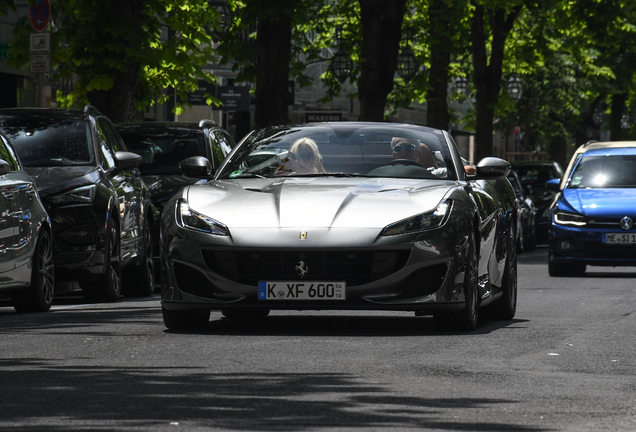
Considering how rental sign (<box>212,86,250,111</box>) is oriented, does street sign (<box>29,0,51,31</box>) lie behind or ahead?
ahead

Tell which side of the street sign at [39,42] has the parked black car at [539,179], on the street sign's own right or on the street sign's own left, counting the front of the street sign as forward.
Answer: on the street sign's own left

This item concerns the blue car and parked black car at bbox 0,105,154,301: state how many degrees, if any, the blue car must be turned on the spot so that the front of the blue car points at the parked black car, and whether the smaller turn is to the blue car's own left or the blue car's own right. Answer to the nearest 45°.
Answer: approximately 45° to the blue car's own right

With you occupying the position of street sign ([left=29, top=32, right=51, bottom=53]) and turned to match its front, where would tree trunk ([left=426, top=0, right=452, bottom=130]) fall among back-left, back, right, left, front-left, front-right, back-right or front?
back-left

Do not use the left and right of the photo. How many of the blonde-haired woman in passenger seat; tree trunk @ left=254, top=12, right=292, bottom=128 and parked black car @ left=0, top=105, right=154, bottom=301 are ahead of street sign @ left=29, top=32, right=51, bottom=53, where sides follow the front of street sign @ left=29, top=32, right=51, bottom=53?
2

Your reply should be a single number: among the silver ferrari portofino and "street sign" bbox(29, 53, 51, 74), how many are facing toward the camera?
2

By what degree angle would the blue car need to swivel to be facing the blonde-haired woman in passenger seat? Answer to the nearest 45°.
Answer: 0° — it already faces them

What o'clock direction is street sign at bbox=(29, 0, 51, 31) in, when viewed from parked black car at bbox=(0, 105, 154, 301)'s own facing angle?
The street sign is roughly at 6 o'clock from the parked black car.
